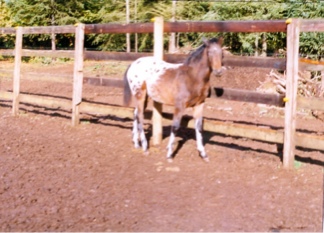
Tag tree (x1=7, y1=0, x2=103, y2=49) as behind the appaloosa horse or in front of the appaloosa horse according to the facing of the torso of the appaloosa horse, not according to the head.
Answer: behind

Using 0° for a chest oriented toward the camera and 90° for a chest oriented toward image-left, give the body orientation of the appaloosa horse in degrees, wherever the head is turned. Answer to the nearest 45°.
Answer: approximately 315°
